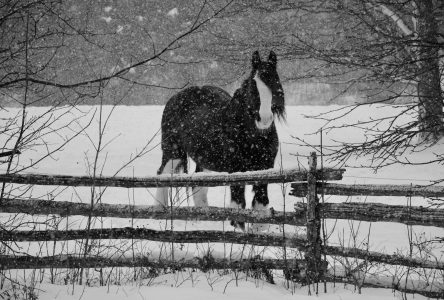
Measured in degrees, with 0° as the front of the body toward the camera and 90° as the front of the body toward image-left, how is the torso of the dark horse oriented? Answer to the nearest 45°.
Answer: approximately 315°

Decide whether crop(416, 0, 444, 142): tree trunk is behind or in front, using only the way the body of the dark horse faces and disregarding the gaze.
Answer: in front
